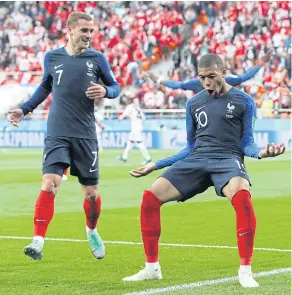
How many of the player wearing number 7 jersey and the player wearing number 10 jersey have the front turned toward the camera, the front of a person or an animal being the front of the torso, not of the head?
2

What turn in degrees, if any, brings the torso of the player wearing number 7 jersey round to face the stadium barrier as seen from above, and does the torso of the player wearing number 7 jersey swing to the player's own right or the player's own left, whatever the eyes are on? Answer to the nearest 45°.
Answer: approximately 180°

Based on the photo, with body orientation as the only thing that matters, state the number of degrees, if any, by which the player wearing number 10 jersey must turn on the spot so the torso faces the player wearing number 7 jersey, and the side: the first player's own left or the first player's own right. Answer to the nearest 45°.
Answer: approximately 135° to the first player's own right

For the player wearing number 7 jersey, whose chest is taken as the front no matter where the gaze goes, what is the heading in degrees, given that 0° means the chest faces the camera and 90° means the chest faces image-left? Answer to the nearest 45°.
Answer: approximately 0°

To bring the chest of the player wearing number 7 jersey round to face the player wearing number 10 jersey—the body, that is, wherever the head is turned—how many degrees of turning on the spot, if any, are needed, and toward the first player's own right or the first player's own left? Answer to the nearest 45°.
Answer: approximately 45° to the first player's own left

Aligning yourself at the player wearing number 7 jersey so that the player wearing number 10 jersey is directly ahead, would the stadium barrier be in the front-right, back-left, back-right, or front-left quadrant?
back-left

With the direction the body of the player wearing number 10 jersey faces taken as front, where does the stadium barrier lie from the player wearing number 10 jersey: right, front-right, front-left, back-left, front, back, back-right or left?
back

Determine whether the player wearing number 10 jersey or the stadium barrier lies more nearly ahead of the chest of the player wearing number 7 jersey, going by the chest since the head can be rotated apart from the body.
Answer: the player wearing number 10 jersey
